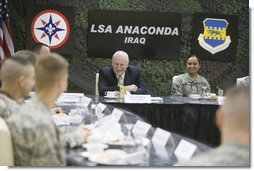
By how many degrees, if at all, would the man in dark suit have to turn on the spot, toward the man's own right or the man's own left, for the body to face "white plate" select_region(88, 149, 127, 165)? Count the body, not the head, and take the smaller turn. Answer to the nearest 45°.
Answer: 0° — they already face it

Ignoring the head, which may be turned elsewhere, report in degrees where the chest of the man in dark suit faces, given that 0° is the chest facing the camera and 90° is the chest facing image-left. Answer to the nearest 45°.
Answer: approximately 0°
